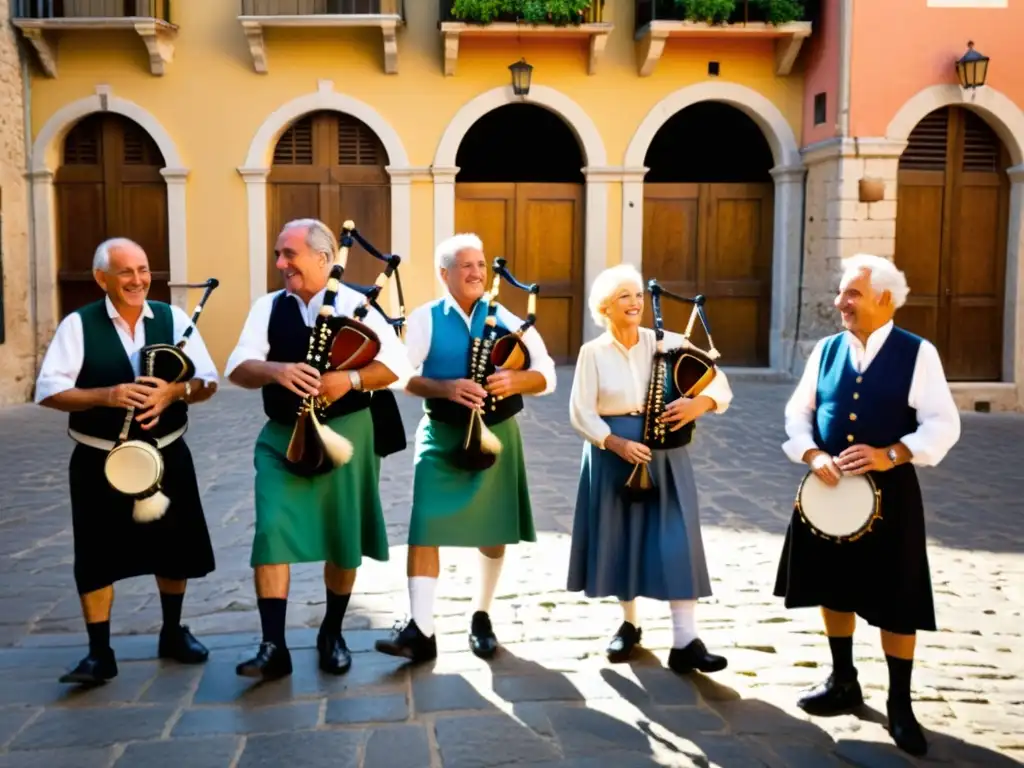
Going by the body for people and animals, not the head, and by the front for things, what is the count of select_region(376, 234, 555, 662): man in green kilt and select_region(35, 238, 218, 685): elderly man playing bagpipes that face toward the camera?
2

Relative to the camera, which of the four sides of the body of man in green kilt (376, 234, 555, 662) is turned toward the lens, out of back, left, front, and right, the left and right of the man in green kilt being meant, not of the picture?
front

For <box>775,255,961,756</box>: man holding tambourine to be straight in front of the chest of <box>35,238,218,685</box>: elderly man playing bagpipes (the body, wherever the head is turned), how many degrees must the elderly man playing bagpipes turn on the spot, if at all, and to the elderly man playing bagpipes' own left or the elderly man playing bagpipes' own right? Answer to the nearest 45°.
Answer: approximately 45° to the elderly man playing bagpipes' own left

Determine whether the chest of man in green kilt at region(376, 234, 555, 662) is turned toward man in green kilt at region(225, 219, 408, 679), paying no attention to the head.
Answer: no

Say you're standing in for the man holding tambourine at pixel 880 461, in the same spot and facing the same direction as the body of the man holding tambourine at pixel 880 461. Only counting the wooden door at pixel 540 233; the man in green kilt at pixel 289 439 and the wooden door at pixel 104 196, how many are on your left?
0

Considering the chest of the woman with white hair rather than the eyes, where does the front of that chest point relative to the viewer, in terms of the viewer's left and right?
facing the viewer and to the right of the viewer

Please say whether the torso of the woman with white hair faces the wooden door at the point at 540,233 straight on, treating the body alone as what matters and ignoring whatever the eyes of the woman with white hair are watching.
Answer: no

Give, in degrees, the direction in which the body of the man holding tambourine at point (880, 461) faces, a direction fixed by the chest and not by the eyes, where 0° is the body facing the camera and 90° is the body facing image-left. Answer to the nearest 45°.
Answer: approximately 45°

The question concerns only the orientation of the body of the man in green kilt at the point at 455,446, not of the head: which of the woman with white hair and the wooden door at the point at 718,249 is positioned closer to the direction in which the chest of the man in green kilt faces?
the woman with white hair

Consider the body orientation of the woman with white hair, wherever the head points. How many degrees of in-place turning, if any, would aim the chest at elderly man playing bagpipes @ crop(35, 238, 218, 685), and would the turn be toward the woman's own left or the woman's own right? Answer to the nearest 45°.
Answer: approximately 135° to the woman's own right

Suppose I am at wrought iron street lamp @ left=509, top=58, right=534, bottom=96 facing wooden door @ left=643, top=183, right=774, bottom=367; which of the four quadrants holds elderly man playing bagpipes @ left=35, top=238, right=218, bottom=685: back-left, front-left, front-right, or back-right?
back-right

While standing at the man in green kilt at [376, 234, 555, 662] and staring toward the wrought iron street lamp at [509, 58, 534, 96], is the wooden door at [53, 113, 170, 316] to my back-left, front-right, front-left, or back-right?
front-left

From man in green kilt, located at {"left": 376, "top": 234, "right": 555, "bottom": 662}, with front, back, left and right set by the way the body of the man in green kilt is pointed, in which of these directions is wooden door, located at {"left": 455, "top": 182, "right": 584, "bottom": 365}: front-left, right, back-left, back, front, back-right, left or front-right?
back

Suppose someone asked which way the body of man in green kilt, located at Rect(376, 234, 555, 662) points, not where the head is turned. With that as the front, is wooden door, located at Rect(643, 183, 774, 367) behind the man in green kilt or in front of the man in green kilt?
behind

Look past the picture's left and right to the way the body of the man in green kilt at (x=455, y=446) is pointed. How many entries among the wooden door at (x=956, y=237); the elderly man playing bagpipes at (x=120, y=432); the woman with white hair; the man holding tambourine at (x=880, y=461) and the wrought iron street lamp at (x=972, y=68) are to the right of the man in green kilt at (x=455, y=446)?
1

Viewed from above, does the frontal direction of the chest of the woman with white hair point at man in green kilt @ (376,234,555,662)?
no

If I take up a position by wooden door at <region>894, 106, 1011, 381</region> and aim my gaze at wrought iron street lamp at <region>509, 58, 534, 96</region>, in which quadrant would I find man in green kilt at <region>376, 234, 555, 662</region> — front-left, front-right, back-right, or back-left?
front-left

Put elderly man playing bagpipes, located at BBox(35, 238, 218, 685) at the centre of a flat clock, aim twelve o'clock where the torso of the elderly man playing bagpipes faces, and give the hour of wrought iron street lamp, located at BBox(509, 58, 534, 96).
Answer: The wrought iron street lamp is roughly at 7 o'clock from the elderly man playing bagpipes.

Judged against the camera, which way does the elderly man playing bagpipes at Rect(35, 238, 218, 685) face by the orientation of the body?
toward the camera
